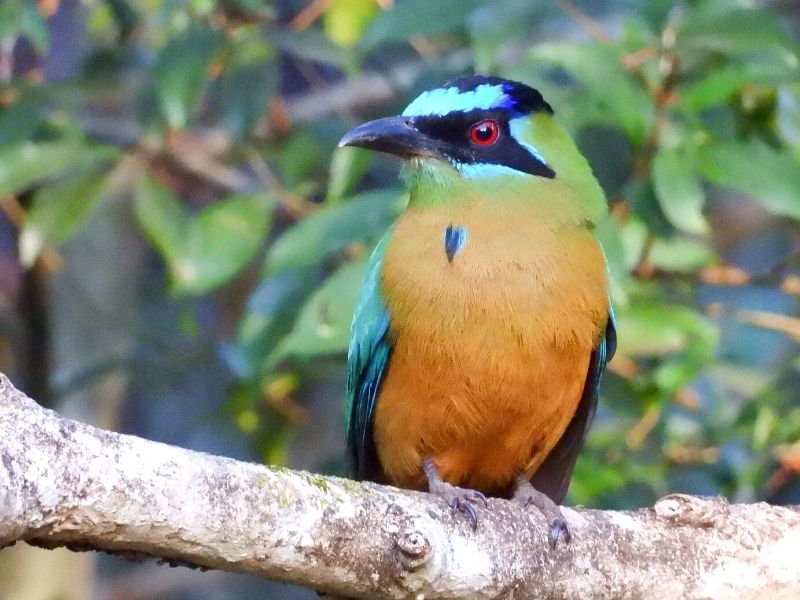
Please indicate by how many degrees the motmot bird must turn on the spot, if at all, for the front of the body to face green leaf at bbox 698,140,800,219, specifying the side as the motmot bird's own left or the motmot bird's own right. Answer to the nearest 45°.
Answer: approximately 135° to the motmot bird's own left

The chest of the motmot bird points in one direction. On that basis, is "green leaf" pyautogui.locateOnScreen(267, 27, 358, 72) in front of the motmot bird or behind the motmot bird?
behind

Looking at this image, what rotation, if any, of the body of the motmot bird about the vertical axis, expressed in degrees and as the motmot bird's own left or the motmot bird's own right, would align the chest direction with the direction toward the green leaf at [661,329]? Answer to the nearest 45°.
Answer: approximately 135° to the motmot bird's own left

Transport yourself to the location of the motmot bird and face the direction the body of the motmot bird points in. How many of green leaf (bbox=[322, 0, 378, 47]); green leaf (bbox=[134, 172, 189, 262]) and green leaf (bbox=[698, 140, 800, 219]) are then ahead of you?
0

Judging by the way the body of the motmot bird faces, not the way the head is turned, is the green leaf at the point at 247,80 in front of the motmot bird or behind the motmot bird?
behind

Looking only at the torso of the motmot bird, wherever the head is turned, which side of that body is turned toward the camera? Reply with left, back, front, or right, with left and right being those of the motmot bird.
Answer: front

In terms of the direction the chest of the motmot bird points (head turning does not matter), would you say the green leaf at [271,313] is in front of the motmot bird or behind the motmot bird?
behind

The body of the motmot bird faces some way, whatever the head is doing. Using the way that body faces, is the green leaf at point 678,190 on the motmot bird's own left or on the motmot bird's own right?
on the motmot bird's own left

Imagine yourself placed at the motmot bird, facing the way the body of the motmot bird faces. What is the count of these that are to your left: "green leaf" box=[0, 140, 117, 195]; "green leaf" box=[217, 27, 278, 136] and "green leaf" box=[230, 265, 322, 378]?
0

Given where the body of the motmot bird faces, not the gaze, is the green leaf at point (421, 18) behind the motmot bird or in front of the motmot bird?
behind

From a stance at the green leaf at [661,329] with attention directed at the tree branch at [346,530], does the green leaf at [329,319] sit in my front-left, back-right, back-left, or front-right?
front-right

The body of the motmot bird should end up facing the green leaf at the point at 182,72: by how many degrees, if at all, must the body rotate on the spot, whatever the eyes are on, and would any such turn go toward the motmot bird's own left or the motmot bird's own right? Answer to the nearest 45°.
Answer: approximately 135° to the motmot bird's own right

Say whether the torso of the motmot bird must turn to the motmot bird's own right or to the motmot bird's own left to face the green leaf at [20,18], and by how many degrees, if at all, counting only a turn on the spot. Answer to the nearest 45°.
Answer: approximately 135° to the motmot bird's own right
